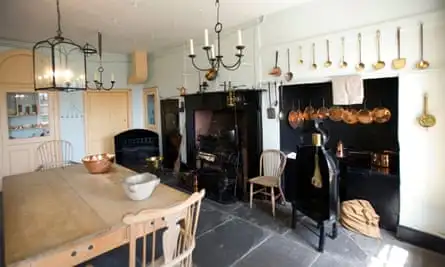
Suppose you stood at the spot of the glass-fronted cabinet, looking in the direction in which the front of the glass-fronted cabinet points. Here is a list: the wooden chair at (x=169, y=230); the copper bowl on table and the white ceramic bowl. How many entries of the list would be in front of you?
3

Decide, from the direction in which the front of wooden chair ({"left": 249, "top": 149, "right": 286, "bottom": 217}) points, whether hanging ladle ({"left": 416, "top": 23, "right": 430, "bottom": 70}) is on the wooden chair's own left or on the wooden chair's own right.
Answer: on the wooden chair's own left

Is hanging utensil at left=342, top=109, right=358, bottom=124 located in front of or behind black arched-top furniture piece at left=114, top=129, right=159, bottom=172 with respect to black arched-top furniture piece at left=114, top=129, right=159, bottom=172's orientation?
in front

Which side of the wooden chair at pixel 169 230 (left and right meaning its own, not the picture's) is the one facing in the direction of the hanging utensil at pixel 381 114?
right

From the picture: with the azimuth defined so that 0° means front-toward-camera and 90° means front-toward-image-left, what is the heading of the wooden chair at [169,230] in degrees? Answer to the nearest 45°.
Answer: approximately 135°

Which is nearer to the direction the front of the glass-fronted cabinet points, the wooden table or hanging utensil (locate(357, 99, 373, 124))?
the wooden table

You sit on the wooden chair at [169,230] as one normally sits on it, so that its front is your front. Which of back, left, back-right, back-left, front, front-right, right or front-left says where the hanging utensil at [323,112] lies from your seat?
right
